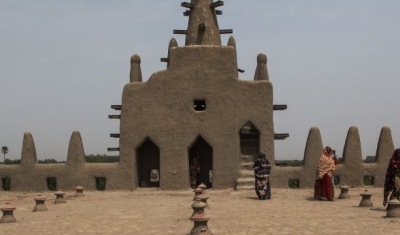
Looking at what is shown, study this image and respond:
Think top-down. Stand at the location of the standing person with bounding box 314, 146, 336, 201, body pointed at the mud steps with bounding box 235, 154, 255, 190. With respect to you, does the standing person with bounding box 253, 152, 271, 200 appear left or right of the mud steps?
left

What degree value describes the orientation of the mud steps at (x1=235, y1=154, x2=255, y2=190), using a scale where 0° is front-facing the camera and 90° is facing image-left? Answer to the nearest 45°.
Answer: approximately 0°

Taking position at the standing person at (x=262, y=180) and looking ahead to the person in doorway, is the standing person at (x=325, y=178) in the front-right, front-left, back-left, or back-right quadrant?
back-right

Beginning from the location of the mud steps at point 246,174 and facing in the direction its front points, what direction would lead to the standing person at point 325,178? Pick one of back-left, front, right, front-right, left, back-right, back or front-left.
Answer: front-left

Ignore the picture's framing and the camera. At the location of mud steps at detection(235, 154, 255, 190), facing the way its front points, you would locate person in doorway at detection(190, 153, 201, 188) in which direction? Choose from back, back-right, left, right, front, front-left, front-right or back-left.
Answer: back-right

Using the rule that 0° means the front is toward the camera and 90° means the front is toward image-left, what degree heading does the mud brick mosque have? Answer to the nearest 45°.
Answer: approximately 0°
